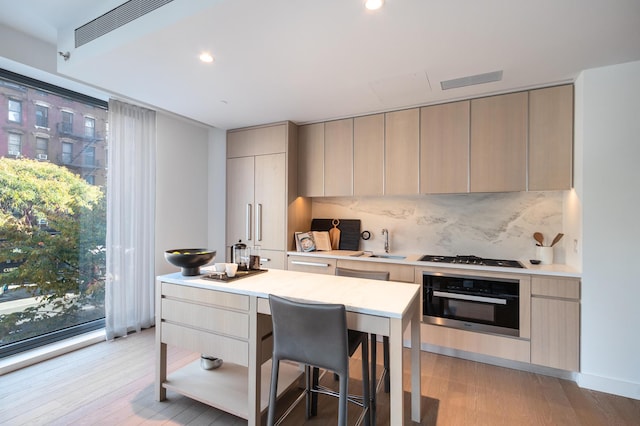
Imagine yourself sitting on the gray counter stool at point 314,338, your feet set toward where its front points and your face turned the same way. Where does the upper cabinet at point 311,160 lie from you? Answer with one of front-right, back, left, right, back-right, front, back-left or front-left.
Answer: front-left

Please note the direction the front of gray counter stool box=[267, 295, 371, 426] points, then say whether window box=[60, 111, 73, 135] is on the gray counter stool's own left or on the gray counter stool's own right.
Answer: on the gray counter stool's own left

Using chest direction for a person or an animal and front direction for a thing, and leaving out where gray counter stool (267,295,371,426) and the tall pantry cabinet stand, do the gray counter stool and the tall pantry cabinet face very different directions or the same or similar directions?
very different directions

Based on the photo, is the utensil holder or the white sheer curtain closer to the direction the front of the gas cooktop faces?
the white sheer curtain

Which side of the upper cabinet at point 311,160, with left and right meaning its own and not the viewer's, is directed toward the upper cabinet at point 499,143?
left

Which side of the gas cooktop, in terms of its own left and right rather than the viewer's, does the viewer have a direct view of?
front

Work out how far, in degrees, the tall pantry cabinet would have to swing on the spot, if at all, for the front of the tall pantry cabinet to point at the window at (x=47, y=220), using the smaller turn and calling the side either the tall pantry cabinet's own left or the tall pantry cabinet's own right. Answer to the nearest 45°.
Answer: approximately 45° to the tall pantry cabinet's own right

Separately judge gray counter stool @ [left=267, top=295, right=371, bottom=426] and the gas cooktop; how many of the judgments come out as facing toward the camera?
1

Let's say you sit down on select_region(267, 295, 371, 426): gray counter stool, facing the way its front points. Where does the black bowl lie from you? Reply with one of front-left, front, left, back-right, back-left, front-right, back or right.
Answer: left

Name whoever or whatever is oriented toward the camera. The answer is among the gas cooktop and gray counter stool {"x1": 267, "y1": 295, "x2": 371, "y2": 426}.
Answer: the gas cooktop

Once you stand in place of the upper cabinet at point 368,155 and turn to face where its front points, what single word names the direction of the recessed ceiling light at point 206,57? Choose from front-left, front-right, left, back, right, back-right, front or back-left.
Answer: front

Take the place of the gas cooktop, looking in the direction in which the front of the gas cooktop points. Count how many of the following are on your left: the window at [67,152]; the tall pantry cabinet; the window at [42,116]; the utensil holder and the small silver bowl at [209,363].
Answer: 1

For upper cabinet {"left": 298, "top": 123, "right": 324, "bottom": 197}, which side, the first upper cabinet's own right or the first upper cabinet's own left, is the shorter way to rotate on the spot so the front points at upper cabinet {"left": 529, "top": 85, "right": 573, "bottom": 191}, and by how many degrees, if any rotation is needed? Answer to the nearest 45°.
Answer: approximately 90° to the first upper cabinet's own left

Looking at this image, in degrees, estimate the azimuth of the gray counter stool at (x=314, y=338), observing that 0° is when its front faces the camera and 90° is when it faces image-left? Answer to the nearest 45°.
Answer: approximately 225°

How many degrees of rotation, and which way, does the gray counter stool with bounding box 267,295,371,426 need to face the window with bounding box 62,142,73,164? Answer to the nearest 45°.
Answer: approximately 90° to its left

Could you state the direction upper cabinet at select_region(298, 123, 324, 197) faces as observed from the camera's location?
facing the viewer and to the left of the viewer

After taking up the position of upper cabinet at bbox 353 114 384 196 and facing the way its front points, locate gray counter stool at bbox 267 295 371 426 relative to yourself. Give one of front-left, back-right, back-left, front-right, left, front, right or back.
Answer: front-left
